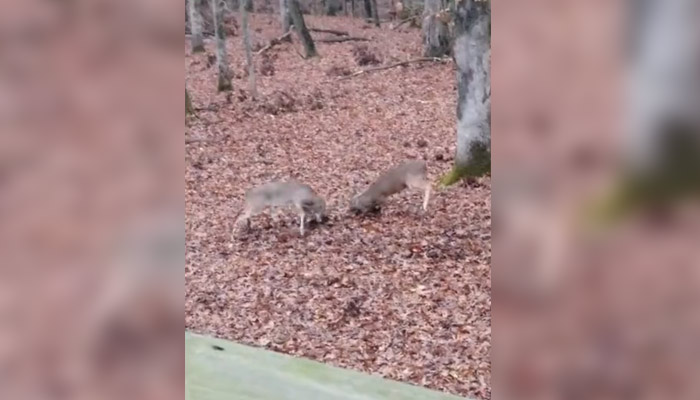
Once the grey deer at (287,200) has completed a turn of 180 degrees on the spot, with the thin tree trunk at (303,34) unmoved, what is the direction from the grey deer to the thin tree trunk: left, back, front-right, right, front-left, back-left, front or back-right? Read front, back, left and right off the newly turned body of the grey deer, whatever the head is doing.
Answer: right

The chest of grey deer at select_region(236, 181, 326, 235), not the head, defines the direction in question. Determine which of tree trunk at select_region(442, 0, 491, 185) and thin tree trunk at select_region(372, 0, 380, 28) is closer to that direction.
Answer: the tree trunk

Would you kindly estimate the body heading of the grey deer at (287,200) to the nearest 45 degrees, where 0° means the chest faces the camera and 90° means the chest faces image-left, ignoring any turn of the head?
approximately 270°

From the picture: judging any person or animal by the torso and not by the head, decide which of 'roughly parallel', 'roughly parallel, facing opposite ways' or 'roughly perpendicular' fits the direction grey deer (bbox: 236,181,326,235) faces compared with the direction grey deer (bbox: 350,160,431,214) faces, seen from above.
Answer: roughly parallel, facing opposite ways

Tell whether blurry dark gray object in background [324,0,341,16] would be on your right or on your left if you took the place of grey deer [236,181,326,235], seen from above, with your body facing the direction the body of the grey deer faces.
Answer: on your left

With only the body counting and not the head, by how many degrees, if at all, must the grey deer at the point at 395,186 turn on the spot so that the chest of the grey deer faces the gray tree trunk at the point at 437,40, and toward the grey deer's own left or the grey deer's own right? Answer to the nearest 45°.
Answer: approximately 90° to the grey deer's own right

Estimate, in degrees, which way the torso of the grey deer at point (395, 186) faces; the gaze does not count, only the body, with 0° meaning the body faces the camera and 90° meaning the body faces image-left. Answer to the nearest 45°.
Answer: approximately 90°

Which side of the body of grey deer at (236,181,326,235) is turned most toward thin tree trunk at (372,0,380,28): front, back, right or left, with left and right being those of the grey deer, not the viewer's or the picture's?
left

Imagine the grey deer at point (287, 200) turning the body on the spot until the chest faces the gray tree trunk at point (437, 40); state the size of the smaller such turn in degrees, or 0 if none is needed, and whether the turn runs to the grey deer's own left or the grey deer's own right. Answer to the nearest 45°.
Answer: approximately 90° to the grey deer's own left

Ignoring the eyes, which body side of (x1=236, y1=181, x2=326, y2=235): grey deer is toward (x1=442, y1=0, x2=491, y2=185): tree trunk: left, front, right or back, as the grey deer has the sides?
front

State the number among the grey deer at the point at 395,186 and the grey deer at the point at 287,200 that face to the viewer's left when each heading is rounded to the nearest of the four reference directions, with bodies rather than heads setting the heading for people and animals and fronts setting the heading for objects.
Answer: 1

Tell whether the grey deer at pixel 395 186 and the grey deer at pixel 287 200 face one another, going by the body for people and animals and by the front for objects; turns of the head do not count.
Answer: yes

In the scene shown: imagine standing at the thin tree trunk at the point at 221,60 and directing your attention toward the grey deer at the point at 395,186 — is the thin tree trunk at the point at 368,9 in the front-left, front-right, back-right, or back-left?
back-left

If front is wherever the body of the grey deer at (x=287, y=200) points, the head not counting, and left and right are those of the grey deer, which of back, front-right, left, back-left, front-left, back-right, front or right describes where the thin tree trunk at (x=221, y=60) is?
left
